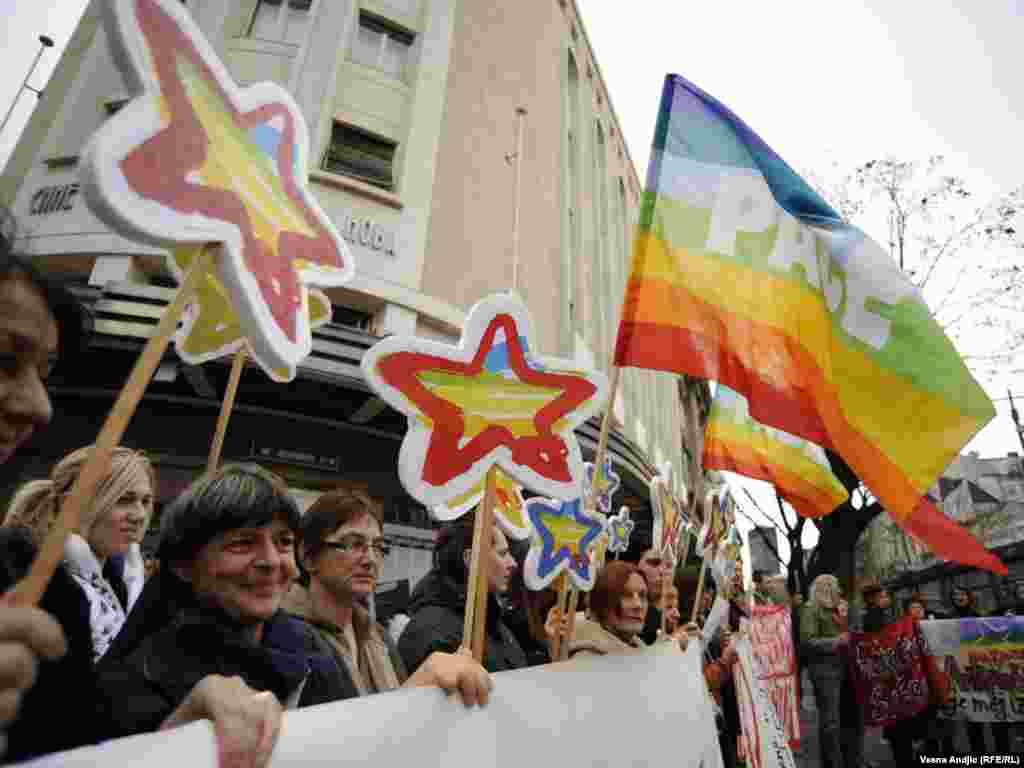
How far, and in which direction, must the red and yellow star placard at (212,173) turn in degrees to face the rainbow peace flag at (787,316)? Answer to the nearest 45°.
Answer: approximately 45° to its left

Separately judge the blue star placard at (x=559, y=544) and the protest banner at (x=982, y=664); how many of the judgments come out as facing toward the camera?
2

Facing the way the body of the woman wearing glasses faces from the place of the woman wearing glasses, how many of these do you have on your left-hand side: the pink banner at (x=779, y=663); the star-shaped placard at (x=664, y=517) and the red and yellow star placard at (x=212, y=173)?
2

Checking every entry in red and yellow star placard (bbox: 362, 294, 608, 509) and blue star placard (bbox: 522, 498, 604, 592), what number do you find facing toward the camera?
2

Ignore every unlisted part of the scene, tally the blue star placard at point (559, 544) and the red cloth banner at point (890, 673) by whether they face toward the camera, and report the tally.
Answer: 2

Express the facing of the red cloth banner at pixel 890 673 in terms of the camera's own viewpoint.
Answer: facing the viewer

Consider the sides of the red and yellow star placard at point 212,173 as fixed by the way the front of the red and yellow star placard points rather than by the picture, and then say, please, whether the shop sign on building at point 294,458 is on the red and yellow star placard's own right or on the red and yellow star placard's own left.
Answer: on the red and yellow star placard's own left

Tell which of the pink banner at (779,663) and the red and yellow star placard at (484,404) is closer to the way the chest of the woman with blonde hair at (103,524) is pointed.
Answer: the red and yellow star placard

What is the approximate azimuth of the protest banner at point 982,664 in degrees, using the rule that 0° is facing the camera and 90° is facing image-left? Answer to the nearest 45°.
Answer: approximately 0°

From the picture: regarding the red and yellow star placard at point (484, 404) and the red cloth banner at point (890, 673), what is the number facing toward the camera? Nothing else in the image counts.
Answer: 2
